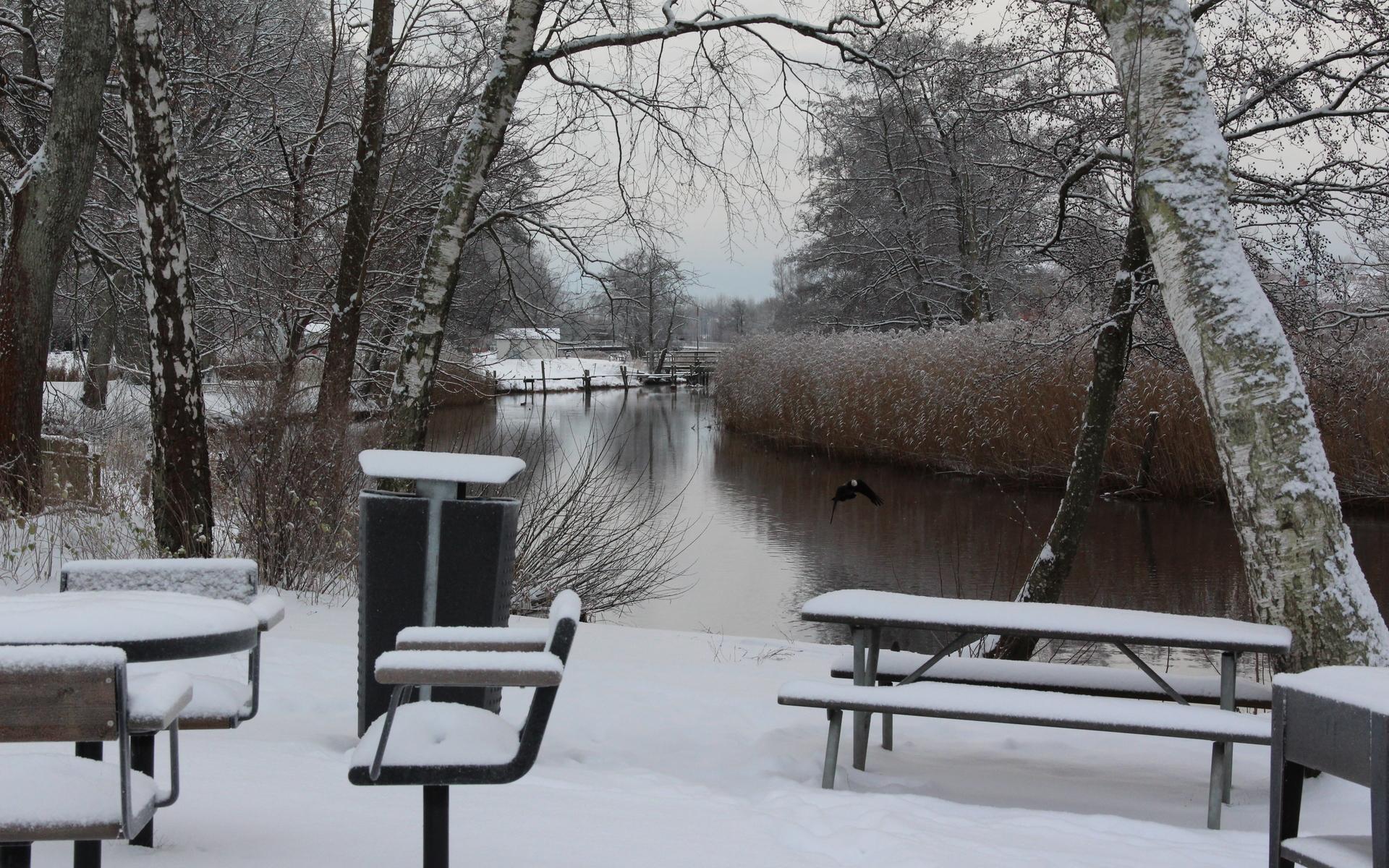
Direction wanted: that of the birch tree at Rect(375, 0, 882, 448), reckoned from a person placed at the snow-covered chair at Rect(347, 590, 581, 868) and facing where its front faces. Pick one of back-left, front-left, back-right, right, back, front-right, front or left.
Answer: right

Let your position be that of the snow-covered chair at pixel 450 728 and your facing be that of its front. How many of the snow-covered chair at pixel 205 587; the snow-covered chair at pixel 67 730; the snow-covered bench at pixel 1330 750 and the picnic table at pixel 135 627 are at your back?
1

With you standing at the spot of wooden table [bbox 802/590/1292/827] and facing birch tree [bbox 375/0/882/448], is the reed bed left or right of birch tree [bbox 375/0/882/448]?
right

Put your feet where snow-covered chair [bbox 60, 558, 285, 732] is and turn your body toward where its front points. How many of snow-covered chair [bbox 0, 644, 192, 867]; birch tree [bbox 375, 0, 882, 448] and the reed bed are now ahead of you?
1

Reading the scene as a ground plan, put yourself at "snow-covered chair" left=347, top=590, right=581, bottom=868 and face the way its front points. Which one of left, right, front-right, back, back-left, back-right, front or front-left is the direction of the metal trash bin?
right

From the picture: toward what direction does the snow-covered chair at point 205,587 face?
toward the camera

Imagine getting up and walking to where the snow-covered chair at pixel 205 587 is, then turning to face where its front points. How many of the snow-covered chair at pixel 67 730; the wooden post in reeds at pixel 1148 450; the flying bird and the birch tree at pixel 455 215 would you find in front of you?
1

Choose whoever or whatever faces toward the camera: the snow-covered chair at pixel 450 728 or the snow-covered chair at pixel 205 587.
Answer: the snow-covered chair at pixel 205 587

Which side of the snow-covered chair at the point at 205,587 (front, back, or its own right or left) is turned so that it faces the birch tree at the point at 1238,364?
left

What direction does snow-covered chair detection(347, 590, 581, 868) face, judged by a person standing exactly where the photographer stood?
facing to the left of the viewer

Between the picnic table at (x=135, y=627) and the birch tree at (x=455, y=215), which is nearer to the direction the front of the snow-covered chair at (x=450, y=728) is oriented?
the picnic table

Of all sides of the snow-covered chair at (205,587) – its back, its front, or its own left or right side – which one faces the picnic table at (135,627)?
front

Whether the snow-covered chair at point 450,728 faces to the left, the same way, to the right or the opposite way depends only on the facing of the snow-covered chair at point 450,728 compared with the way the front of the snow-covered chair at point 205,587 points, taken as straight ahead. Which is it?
to the right
